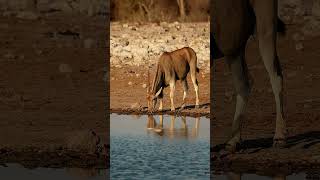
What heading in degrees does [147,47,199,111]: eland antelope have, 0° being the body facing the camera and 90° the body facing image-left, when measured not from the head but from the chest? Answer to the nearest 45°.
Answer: approximately 45°
